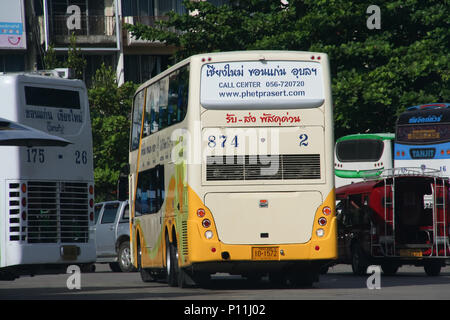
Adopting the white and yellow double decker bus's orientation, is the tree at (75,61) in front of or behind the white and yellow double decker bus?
in front

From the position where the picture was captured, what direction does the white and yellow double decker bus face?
facing away from the viewer

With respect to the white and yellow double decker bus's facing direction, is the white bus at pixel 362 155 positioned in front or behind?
in front

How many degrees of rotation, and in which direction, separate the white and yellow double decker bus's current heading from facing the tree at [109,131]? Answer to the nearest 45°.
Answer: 0° — it already faces it

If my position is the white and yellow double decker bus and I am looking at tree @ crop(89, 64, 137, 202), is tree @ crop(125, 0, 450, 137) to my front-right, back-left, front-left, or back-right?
front-right

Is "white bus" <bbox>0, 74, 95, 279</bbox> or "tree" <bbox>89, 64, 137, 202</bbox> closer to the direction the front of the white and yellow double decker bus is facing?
the tree

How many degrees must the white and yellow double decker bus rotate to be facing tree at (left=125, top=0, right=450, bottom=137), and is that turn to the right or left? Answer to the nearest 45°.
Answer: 0° — it already faces it

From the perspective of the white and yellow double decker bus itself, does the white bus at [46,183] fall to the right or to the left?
on its left
